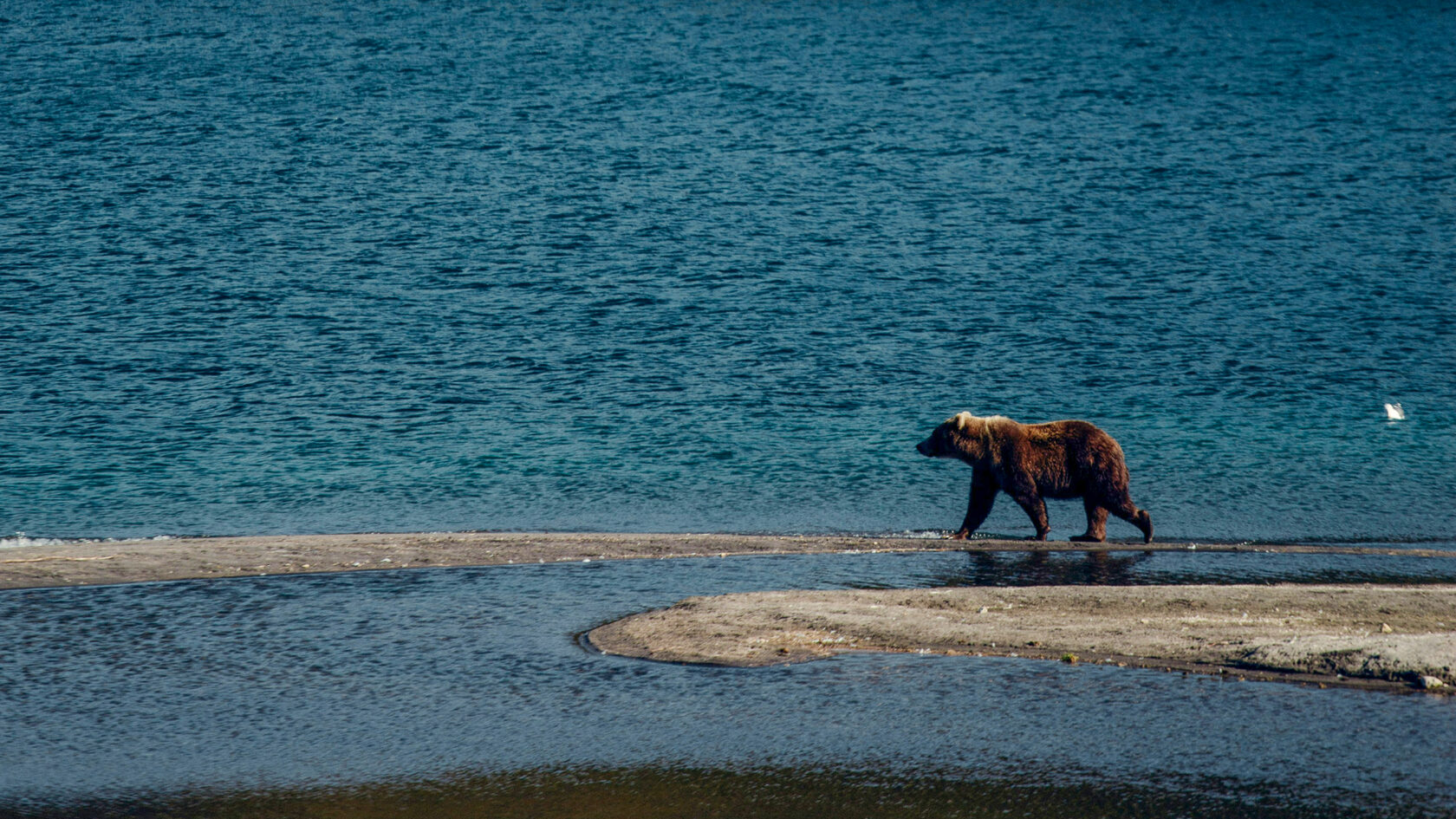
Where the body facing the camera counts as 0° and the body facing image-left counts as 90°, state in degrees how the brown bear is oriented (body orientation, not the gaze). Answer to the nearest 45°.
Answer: approximately 90°
